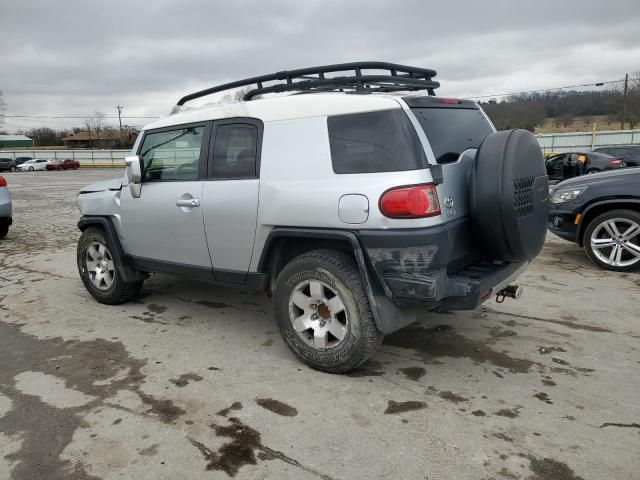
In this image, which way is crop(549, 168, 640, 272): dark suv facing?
to the viewer's left

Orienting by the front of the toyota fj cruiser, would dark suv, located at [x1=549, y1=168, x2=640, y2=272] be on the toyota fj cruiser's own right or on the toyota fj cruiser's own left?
on the toyota fj cruiser's own right

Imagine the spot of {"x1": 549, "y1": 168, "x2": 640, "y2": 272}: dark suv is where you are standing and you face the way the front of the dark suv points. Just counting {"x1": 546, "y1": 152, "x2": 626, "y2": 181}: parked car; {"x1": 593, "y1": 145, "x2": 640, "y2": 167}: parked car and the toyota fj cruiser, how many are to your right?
2

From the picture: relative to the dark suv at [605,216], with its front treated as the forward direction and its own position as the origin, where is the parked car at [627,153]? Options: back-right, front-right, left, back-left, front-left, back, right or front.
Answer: right

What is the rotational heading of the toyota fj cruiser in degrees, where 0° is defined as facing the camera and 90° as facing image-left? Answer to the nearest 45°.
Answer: approximately 135°

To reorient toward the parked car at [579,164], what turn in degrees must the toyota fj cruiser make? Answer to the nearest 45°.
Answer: approximately 90° to its right

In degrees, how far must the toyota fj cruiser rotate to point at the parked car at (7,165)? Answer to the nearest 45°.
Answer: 0° — it already faces it
